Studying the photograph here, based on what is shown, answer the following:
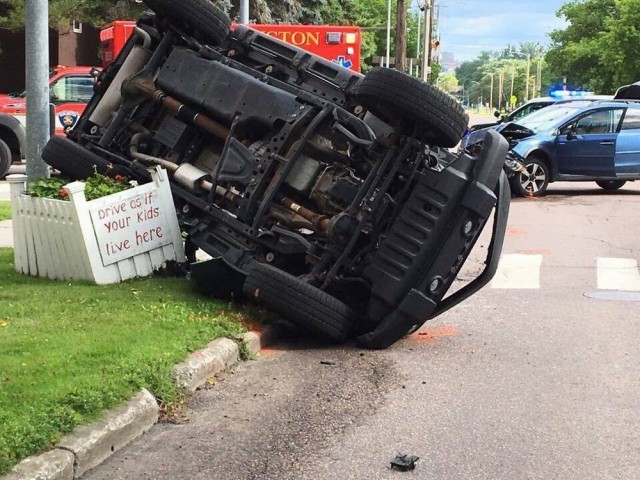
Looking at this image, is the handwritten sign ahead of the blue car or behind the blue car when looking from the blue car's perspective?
ahead

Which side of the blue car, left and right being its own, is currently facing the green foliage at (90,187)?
front

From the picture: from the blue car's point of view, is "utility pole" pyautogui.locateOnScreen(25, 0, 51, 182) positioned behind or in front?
in front

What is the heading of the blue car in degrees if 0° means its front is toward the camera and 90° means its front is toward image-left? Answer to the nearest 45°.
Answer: approximately 45°

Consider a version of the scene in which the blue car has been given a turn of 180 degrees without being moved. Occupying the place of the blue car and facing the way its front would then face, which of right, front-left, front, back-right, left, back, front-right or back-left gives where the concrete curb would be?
back-right

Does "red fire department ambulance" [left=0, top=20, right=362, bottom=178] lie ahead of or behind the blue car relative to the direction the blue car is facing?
ahead
